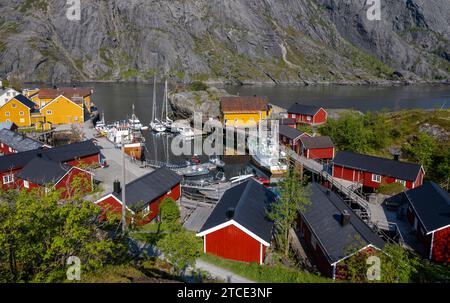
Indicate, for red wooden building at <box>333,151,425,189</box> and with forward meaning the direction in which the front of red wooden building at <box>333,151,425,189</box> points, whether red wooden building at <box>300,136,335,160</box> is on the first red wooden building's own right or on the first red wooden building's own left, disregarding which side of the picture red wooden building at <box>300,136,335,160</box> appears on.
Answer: on the first red wooden building's own right

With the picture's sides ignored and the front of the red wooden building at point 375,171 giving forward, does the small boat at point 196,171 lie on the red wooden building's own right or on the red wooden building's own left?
on the red wooden building's own right

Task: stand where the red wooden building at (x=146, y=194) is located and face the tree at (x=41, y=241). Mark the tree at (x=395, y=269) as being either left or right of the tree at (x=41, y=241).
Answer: left

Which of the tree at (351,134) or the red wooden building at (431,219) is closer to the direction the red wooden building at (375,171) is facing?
the red wooden building

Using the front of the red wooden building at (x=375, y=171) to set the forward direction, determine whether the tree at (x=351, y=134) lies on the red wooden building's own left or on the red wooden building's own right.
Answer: on the red wooden building's own right
